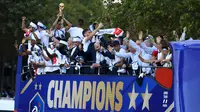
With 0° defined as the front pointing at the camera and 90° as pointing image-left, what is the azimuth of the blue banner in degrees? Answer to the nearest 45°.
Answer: approximately 0°
